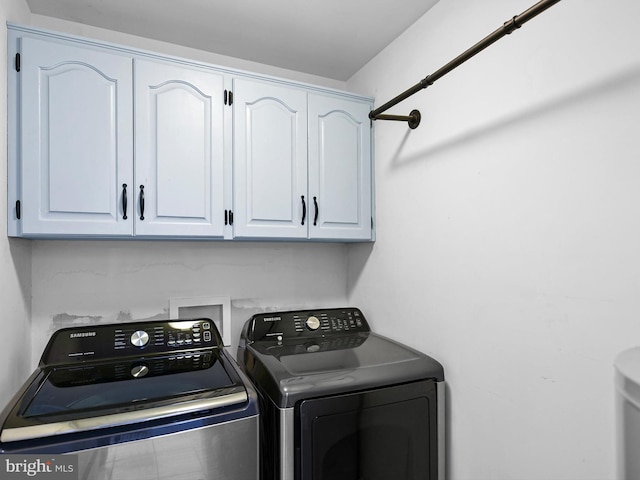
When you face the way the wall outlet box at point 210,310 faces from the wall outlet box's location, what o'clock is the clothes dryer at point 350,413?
The clothes dryer is roughly at 11 o'clock from the wall outlet box.

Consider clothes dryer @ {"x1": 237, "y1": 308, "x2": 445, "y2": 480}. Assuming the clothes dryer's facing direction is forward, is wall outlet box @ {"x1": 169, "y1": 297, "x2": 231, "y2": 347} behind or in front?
behind

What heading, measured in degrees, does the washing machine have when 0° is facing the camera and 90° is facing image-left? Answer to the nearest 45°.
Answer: approximately 0°

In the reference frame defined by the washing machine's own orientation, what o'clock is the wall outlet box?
The wall outlet box is roughly at 7 o'clock from the washing machine.

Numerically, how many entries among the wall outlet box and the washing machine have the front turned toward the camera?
2
